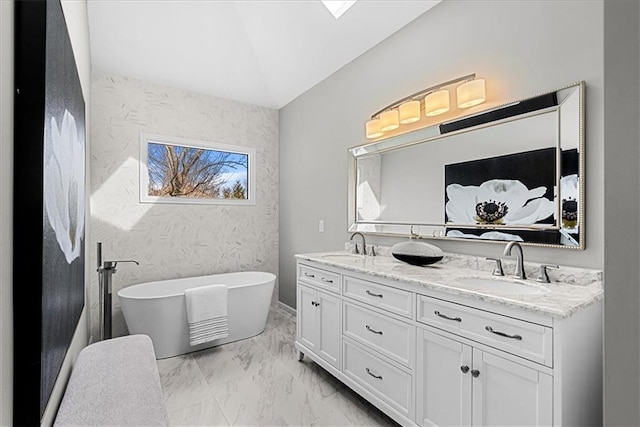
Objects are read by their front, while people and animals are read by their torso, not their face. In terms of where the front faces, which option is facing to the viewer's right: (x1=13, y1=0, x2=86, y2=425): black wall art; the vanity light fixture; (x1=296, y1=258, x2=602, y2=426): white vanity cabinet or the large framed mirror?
the black wall art

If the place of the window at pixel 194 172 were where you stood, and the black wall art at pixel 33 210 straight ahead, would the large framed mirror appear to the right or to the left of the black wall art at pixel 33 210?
left

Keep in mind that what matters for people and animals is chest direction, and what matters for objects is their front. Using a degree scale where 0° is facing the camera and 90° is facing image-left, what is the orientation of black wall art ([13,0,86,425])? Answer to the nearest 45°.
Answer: approximately 270°

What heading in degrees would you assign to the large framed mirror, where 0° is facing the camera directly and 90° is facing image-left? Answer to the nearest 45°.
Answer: approximately 45°

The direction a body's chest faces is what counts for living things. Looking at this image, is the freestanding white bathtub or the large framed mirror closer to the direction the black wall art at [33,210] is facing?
the large framed mirror

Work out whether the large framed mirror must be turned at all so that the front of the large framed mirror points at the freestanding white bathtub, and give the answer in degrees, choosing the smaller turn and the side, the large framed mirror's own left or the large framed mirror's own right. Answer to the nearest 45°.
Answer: approximately 45° to the large framed mirror's own right

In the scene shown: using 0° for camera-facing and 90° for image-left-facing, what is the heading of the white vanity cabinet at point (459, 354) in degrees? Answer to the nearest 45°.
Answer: approximately 45°
